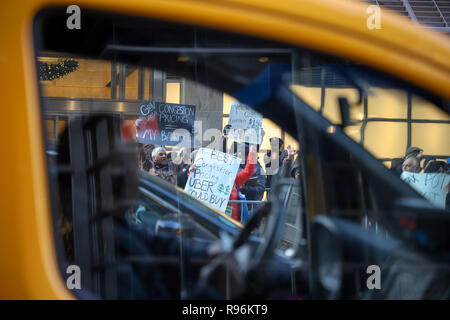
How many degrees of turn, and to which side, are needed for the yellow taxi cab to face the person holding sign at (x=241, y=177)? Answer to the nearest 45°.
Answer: approximately 90° to its left

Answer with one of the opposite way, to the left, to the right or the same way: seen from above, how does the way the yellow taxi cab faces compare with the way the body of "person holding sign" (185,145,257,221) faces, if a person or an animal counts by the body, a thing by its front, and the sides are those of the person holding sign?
to the left

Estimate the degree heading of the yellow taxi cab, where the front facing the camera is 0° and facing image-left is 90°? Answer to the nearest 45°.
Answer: approximately 270°

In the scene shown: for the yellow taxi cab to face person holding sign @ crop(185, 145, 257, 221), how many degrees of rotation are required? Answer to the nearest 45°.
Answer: approximately 90° to its left

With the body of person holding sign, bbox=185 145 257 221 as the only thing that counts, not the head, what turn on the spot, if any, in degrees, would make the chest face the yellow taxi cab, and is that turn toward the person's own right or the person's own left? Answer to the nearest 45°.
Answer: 0° — they already face it

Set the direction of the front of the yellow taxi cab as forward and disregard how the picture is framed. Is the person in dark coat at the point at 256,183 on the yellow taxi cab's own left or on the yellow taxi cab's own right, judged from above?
on the yellow taxi cab's own left
